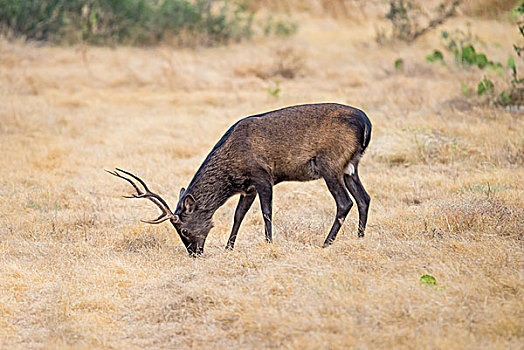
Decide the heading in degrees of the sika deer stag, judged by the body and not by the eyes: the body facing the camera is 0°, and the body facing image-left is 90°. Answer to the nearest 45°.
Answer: approximately 90°

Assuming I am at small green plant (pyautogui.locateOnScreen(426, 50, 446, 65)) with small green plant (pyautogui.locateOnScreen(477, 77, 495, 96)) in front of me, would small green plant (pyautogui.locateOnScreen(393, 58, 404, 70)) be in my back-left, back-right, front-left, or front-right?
front-right

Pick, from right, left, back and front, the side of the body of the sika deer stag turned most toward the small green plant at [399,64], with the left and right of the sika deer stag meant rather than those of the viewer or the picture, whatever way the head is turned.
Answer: right

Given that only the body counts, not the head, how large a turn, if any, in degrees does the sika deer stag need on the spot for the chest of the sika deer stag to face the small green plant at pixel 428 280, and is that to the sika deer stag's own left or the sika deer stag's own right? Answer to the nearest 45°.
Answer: approximately 135° to the sika deer stag's own left

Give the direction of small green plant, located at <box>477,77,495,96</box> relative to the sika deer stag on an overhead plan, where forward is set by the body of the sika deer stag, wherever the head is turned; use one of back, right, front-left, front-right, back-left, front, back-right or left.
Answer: back-right

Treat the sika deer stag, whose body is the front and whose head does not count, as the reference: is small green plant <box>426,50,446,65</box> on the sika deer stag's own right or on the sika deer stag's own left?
on the sika deer stag's own right

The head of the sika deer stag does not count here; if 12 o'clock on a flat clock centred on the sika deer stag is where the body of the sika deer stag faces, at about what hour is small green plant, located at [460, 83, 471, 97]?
The small green plant is roughly at 4 o'clock from the sika deer stag.
